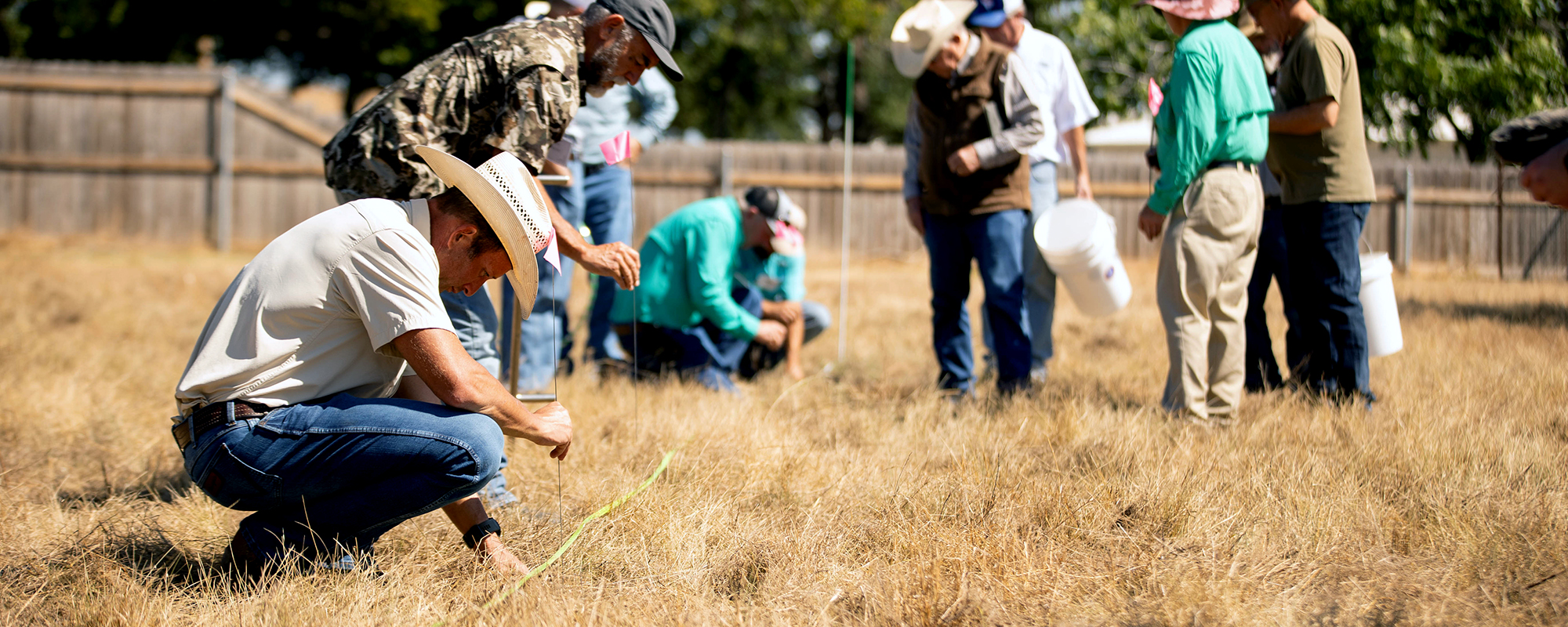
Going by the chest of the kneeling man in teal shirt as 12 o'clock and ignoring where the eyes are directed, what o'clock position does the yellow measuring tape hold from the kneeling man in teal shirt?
The yellow measuring tape is roughly at 3 o'clock from the kneeling man in teal shirt.

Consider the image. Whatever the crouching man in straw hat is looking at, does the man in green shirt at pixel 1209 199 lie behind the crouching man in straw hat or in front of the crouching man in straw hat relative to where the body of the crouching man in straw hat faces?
in front

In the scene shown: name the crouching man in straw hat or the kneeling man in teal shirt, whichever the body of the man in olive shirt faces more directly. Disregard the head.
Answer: the kneeling man in teal shirt

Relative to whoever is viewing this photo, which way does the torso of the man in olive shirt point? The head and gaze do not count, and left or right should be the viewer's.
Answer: facing to the left of the viewer

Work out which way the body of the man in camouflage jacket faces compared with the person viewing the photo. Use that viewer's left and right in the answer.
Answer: facing to the right of the viewer

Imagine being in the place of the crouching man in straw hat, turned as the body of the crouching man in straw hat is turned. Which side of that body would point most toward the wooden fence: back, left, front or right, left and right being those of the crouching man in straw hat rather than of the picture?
left

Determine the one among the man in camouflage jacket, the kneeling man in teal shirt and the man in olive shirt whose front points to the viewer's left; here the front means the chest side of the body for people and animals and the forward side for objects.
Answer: the man in olive shirt

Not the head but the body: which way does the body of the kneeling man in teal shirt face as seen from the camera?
to the viewer's right

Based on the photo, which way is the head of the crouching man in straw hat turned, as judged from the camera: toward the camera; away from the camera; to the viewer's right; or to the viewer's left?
to the viewer's right

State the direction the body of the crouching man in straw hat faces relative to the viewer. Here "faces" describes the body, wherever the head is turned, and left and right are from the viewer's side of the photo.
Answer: facing to the right of the viewer

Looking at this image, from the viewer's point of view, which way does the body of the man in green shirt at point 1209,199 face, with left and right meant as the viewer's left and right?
facing away from the viewer and to the left of the viewer

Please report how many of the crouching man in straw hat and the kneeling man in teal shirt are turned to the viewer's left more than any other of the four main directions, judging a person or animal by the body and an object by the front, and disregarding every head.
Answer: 0
